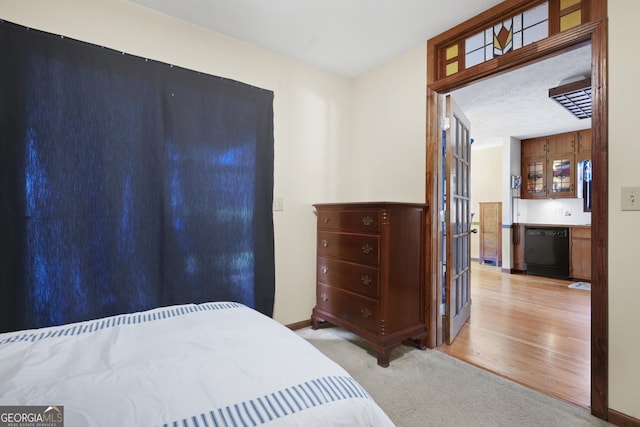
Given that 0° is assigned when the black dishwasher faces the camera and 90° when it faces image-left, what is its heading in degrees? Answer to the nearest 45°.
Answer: approximately 0°

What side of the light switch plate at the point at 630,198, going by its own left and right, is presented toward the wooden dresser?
right

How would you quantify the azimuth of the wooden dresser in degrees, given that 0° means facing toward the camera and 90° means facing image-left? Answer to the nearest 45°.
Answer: approximately 45°

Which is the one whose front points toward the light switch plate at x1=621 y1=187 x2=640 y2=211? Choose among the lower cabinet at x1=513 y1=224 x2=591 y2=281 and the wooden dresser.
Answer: the lower cabinet

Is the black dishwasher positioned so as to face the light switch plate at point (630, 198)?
yes

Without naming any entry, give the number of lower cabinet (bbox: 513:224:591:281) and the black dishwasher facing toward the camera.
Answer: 2
